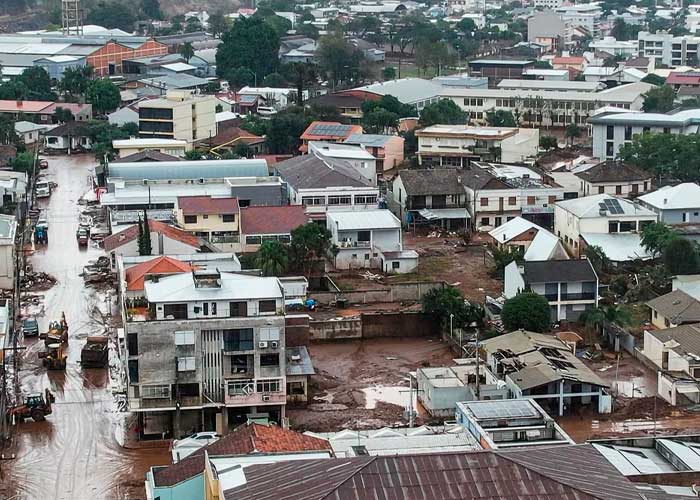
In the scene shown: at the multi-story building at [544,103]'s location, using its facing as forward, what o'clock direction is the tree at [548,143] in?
The tree is roughly at 12 o'clock from the multi-story building.

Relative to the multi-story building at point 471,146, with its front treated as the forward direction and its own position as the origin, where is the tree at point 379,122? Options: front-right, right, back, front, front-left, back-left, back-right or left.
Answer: back-right

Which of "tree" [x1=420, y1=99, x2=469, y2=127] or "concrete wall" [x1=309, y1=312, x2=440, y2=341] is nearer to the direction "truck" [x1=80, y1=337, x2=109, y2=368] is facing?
the tree

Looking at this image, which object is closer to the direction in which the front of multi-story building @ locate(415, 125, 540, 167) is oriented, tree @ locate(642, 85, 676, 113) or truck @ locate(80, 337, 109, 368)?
the truck

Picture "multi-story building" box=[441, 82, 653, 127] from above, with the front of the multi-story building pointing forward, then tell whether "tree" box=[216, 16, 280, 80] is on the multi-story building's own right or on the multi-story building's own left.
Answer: on the multi-story building's own right

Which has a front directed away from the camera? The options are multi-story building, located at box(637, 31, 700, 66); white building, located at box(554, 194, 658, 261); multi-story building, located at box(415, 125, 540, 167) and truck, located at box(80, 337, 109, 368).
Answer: the truck

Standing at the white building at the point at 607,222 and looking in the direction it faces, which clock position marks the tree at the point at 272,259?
The tree is roughly at 2 o'clock from the white building.

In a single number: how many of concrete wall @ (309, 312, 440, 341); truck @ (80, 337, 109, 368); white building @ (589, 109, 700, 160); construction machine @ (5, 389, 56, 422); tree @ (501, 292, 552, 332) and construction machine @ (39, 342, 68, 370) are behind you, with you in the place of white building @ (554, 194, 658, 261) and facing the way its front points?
1

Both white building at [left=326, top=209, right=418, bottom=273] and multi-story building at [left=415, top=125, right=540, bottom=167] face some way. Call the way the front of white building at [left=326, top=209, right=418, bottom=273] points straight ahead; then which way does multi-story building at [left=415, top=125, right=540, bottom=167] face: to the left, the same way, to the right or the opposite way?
the same way

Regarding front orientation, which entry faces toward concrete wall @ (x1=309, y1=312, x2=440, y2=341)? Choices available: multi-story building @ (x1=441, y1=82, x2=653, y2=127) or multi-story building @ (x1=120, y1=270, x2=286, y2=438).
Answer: multi-story building @ (x1=441, y1=82, x2=653, y2=127)

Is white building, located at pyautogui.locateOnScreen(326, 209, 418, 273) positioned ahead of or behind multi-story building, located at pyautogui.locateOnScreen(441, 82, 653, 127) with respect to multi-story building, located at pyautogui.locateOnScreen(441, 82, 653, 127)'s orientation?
ahead

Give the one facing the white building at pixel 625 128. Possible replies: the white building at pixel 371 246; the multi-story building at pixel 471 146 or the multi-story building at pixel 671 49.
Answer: the multi-story building at pixel 671 49

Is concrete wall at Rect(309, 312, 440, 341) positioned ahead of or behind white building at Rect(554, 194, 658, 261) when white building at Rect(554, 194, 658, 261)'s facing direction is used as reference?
ahead

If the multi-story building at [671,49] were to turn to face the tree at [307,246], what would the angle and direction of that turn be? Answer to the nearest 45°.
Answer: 0° — it already faces it

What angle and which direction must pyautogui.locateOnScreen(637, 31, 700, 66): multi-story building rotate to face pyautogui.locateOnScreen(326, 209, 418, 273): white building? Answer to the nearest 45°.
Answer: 0° — it already faces it

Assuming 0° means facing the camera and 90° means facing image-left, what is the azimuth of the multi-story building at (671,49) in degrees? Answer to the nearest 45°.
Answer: approximately 0°

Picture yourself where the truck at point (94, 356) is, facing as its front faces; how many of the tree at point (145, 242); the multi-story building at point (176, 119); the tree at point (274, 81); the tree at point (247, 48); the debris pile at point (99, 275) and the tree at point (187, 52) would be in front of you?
6

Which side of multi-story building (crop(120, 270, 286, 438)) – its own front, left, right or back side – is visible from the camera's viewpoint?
front

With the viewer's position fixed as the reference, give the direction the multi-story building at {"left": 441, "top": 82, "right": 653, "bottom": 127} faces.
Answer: facing the viewer

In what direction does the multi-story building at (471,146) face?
toward the camera
